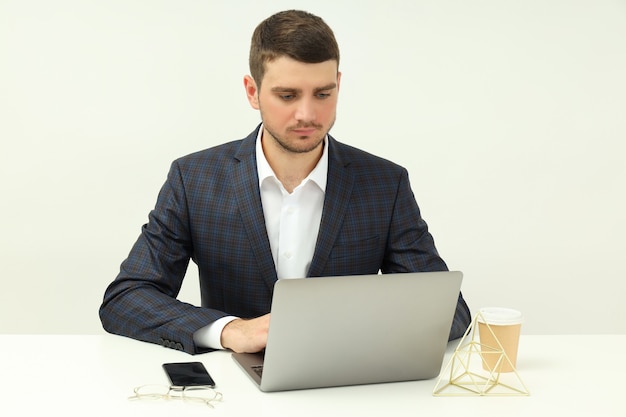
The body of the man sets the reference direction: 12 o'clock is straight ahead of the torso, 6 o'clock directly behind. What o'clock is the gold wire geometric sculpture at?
The gold wire geometric sculpture is roughly at 11 o'clock from the man.

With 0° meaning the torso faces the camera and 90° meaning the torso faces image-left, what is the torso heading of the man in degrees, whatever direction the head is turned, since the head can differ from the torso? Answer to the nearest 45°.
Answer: approximately 0°

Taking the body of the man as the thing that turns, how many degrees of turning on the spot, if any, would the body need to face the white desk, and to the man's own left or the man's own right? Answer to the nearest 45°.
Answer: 0° — they already face it

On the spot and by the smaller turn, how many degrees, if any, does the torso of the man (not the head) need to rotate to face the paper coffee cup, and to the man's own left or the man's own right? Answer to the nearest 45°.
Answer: approximately 45° to the man's own left
